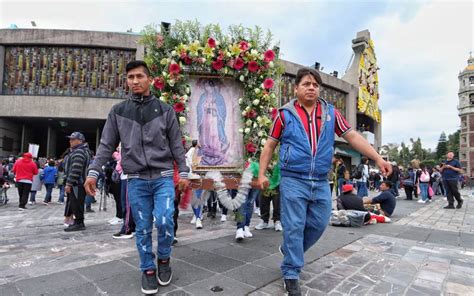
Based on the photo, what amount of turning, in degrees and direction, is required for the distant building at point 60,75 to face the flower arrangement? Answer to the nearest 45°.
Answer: approximately 45° to its left

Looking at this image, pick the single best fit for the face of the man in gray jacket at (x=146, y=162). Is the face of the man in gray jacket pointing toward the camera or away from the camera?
toward the camera

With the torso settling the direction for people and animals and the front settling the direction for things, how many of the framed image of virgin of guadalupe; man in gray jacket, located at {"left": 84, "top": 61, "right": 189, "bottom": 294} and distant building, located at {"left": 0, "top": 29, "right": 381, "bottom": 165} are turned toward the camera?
3

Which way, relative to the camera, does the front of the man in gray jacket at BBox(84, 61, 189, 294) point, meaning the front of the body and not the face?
toward the camera

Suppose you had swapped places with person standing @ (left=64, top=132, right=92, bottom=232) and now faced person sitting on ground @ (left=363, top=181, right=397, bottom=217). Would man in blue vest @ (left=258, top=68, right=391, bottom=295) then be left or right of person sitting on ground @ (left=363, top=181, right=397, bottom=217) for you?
right

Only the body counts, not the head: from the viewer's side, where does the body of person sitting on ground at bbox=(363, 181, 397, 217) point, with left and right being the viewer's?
facing to the left of the viewer

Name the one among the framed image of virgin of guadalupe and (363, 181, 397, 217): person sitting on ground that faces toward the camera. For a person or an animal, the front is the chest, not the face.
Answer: the framed image of virgin of guadalupe

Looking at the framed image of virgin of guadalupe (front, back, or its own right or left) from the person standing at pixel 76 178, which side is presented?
right

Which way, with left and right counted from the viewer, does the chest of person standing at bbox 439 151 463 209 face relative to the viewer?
facing the viewer and to the left of the viewer

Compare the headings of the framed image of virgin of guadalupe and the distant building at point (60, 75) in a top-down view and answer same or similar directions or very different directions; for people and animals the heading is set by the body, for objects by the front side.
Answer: same or similar directions

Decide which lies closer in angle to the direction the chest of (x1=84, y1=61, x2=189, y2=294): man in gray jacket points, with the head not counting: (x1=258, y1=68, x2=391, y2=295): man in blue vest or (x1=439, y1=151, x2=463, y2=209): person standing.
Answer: the man in blue vest
